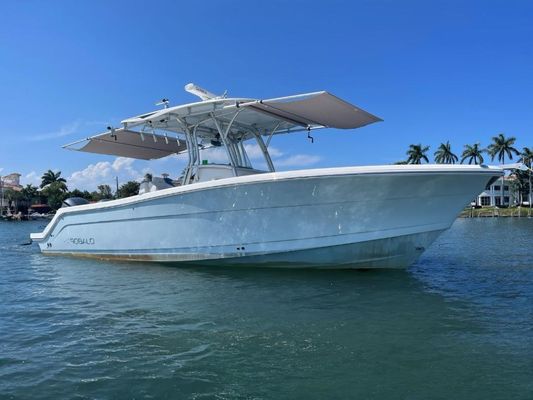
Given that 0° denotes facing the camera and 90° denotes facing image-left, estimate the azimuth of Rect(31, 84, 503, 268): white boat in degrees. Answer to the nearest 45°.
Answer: approximately 315°
